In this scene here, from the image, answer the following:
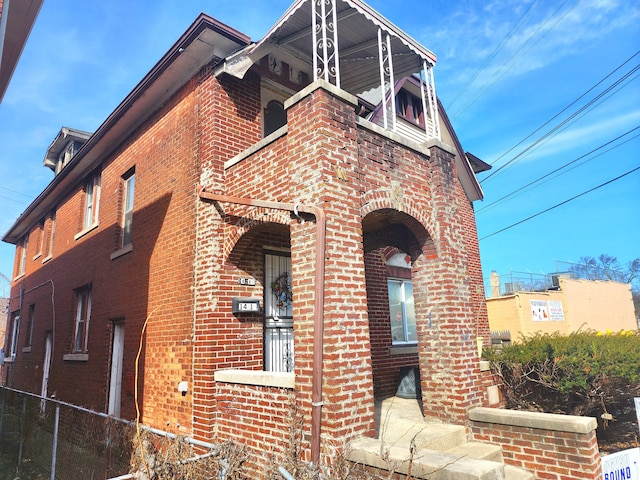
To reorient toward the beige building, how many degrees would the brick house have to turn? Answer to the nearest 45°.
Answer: approximately 90° to its left

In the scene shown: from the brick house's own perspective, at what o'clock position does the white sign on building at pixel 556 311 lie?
The white sign on building is roughly at 9 o'clock from the brick house.

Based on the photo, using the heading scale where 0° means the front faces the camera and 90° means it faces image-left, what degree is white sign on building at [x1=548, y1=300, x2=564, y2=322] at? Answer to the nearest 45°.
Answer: approximately 0°

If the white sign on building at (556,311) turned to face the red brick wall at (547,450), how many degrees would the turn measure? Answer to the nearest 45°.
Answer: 0° — it already faces it

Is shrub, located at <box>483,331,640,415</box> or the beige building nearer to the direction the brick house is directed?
the shrub

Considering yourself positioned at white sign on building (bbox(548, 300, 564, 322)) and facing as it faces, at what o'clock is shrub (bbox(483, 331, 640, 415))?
The shrub is roughly at 12 o'clock from the white sign on building.
